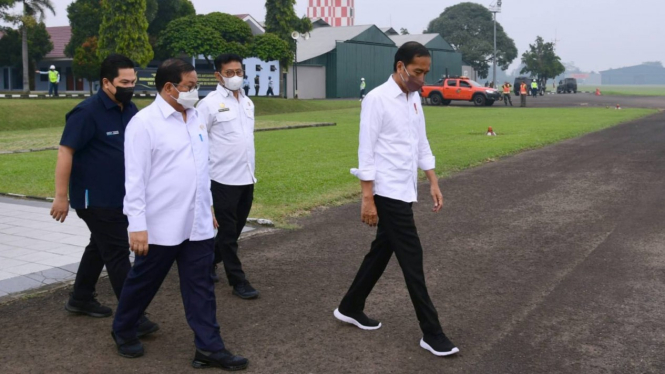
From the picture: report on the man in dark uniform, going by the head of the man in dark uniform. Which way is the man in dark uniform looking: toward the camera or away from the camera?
toward the camera

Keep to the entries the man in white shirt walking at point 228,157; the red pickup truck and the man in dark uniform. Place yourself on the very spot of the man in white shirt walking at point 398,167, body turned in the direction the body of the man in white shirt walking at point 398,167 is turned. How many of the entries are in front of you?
0

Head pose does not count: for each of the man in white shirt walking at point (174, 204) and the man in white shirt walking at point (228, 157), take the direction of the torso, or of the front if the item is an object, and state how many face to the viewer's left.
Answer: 0

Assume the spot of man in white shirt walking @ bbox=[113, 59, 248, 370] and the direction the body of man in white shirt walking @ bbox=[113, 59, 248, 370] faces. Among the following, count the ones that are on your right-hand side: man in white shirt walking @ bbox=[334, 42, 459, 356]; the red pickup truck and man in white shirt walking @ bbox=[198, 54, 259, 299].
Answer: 0

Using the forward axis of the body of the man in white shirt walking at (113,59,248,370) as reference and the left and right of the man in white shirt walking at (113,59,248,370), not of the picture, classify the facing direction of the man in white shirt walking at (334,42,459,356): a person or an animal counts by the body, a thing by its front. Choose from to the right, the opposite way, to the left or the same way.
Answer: the same way

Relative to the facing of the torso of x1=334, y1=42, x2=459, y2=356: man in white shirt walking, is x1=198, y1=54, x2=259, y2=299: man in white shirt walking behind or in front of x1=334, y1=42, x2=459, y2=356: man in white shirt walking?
behind

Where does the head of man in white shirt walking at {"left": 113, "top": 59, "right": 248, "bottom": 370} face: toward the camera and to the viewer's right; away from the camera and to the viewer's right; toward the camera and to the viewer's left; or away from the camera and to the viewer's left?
toward the camera and to the viewer's right

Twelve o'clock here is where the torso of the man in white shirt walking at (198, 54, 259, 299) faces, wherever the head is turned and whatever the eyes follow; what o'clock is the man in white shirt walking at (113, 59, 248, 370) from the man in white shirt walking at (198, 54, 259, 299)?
the man in white shirt walking at (113, 59, 248, 370) is roughly at 2 o'clock from the man in white shirt walking at (198, 54, 259, 299).

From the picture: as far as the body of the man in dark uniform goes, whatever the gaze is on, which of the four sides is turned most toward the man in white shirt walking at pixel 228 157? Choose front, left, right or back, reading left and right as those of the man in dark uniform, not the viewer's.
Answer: left

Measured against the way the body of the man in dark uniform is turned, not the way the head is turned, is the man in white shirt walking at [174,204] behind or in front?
in front

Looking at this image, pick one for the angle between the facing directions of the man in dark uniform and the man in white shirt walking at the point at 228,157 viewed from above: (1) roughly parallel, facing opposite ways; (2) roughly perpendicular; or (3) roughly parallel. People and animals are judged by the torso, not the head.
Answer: roughly parallel

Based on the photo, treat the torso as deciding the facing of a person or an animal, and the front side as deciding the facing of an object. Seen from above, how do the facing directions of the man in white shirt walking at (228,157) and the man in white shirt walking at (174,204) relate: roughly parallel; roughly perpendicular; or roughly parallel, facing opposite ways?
roughly parallel

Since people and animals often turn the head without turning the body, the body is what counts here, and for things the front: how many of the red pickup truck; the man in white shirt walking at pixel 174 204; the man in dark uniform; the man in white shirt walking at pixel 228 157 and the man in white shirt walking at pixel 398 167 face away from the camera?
0

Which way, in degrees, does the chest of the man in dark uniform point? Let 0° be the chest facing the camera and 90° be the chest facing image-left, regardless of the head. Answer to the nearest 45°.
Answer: approximately 315°

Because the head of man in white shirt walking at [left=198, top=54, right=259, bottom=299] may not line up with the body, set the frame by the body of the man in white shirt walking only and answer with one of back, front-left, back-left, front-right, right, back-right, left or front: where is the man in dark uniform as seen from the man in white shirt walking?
right

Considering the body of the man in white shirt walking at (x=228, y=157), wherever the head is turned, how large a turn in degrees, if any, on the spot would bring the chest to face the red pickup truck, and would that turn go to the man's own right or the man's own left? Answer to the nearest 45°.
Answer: approximately 135° to the man's own left

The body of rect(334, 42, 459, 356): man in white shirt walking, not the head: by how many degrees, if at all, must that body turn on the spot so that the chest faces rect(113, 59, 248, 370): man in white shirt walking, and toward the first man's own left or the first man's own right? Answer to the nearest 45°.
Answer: approximately 135° to the first man's own right

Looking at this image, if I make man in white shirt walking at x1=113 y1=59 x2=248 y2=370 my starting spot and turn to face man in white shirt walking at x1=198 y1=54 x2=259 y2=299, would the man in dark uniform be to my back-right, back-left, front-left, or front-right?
front-left
